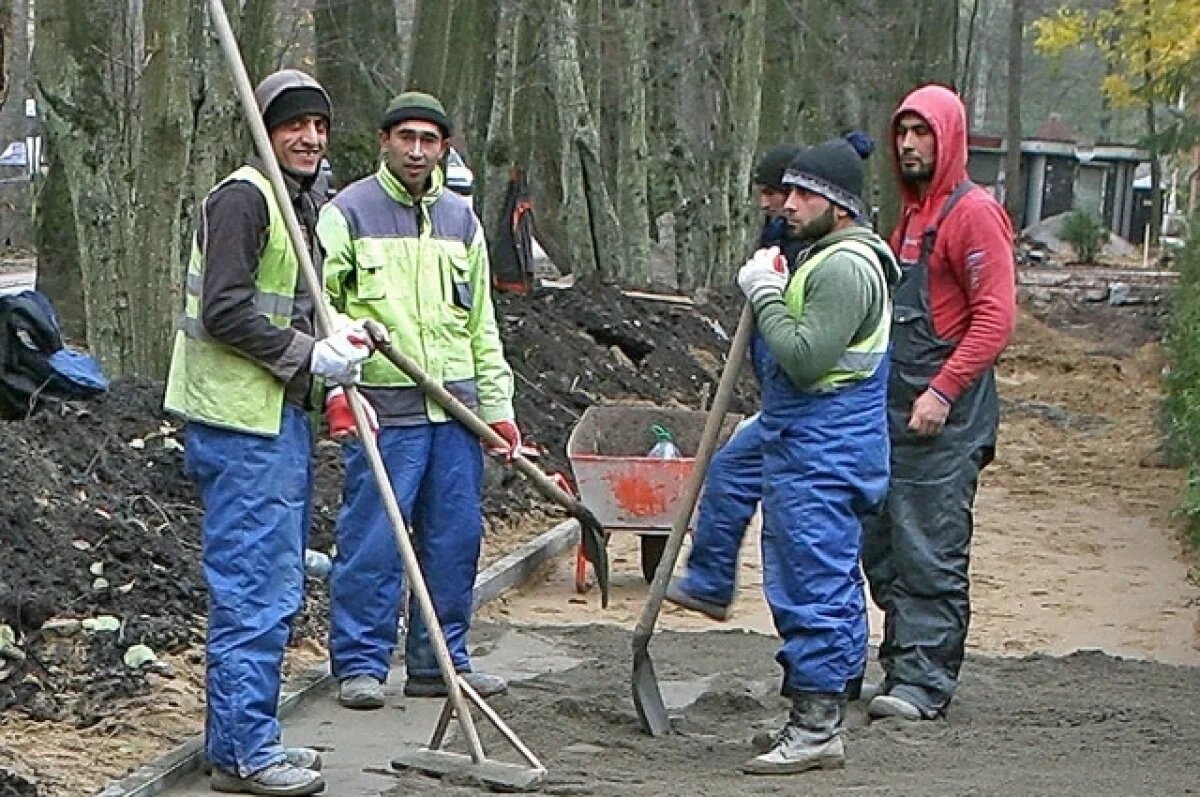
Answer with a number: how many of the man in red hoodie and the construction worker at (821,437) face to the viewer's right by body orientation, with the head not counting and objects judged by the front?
0

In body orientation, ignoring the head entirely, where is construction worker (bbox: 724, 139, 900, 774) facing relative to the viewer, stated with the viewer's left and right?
facing to the left of the viewer

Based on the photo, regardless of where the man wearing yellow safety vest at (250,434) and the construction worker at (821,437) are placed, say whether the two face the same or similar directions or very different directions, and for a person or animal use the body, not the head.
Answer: very different directions

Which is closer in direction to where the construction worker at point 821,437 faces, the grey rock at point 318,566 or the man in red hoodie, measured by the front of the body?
the grey rock

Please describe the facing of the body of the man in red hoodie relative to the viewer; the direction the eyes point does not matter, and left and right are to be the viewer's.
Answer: facing the viewer and to the left of the viewer

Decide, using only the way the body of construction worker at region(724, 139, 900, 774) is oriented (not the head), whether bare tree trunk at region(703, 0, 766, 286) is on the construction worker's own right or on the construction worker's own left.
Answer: on the construction worker's own right

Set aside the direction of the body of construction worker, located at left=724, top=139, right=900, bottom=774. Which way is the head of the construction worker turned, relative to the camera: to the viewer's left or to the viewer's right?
to the viewer's left

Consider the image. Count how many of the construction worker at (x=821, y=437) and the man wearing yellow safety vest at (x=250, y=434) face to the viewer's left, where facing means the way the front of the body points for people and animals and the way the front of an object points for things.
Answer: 1

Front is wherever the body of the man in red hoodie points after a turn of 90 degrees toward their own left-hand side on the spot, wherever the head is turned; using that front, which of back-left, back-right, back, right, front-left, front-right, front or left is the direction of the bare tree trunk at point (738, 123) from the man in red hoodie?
back-left
